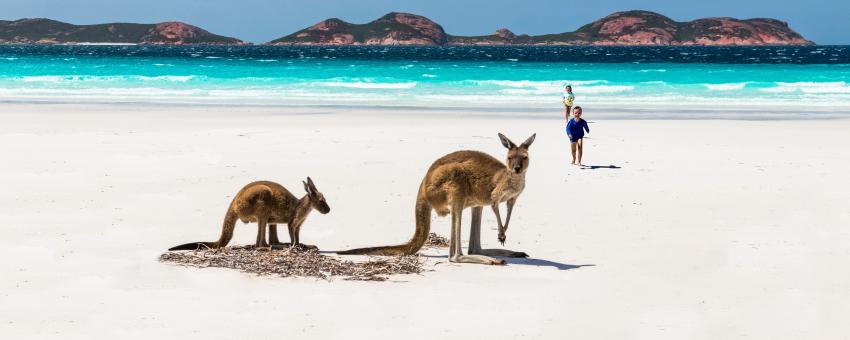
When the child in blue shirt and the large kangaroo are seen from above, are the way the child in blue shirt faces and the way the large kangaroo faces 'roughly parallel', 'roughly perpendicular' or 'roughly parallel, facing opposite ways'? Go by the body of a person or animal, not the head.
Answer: roughly perpendicular

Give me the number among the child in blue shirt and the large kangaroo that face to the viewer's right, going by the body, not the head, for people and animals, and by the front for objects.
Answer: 1

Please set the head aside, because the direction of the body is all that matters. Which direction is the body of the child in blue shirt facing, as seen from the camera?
toward the camera

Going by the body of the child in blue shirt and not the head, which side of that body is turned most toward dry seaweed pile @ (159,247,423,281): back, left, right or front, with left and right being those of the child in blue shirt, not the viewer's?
front

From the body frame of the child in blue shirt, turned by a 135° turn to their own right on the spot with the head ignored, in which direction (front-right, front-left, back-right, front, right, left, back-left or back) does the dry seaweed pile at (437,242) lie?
back-left

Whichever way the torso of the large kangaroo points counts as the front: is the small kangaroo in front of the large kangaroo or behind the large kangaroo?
behind

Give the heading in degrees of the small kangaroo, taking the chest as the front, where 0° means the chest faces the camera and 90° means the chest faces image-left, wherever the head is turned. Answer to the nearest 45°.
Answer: approximately 270°

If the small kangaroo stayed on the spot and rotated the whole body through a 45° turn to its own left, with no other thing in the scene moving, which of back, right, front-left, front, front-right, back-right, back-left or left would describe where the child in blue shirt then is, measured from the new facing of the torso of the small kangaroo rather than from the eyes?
front

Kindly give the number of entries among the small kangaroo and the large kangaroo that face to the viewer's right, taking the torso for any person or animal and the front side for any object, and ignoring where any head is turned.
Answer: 2

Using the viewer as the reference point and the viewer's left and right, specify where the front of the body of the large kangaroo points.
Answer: facing to the right of the viewer

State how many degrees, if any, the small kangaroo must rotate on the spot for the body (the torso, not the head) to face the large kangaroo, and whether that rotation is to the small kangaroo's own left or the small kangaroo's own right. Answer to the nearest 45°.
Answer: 0° — it already faces it

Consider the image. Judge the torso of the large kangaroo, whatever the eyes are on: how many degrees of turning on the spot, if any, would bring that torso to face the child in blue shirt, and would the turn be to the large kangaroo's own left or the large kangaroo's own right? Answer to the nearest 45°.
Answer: approximately 90° to the large kangaroo's own left

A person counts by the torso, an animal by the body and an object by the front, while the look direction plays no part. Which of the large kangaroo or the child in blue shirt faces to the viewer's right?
the large kangaroo
